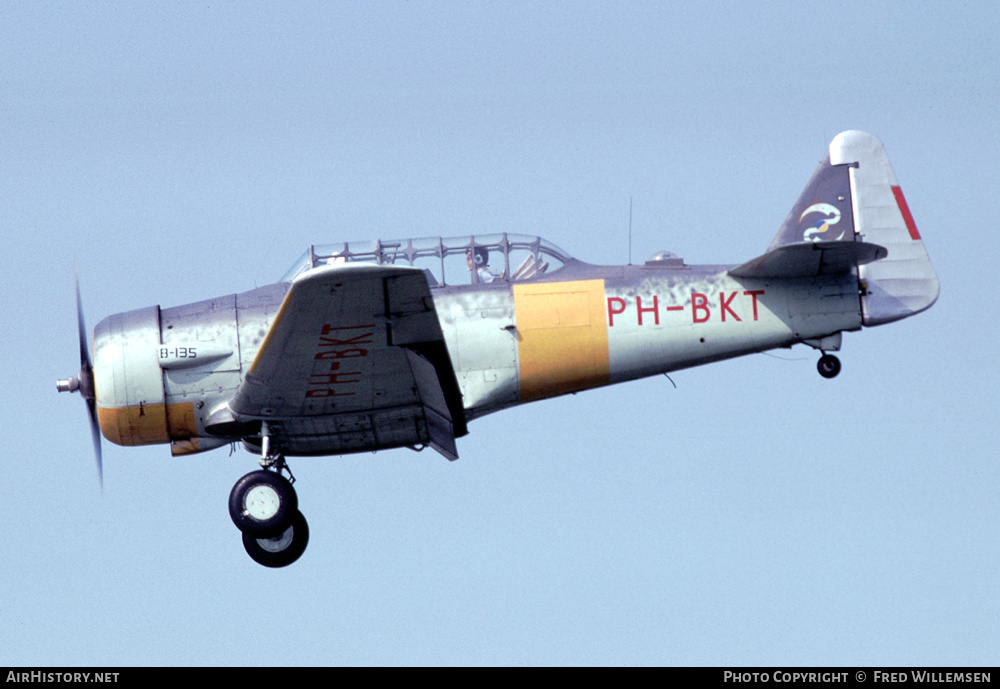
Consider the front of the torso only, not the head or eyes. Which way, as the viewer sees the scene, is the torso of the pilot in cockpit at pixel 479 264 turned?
to the viewer's left

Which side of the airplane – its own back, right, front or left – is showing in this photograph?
left
